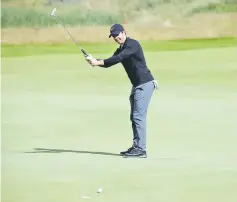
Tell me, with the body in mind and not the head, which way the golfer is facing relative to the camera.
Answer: to the viewer's left

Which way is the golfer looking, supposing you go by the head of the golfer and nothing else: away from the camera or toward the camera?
toward the camera
